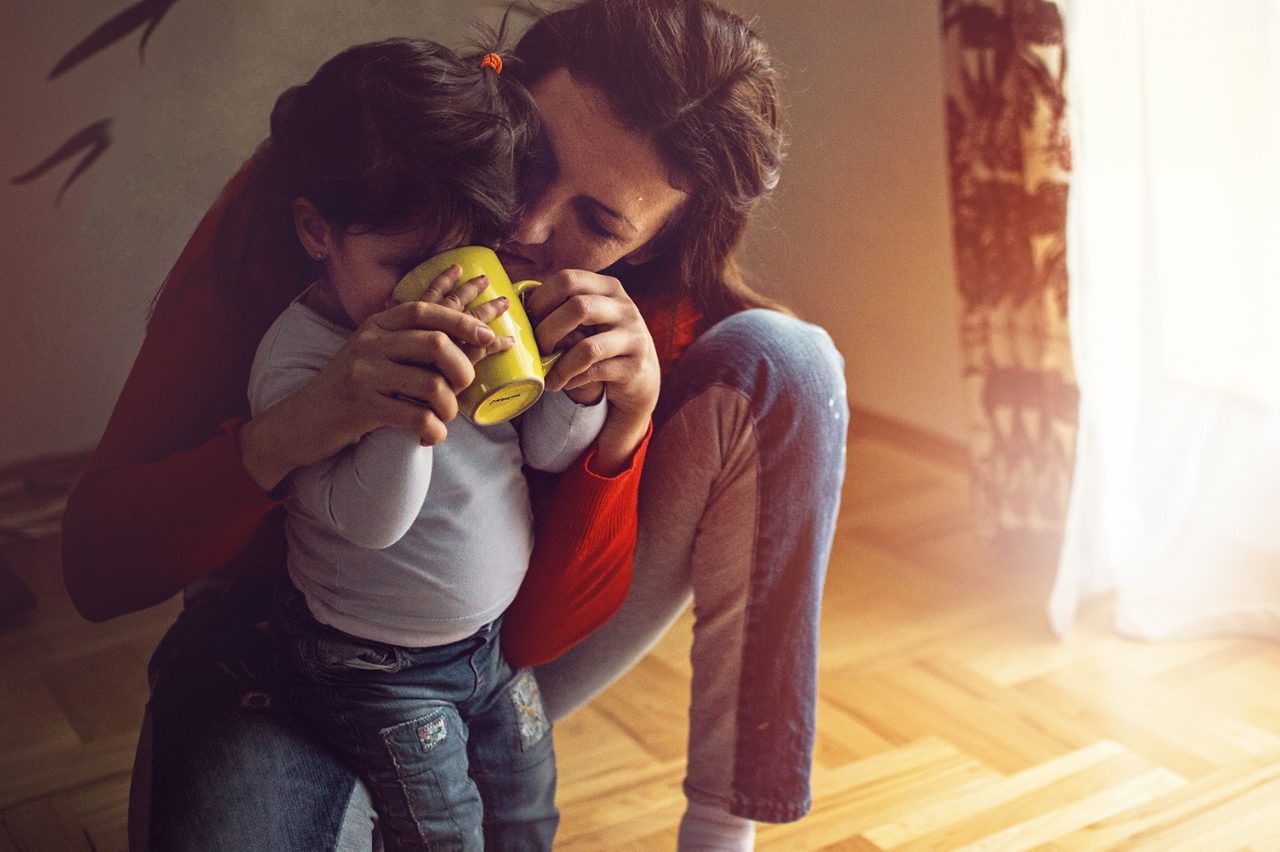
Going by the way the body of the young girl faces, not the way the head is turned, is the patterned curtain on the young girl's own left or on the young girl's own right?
on the young girl's own left

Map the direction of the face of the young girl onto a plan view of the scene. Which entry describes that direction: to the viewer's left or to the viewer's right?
to the viewer's right

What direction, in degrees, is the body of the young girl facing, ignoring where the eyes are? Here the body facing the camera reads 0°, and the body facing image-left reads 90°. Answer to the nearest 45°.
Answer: approximately 315°

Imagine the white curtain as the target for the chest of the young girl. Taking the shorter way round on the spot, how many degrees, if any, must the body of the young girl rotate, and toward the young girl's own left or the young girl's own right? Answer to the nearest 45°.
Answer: approximately 90° to the young girl's own left
